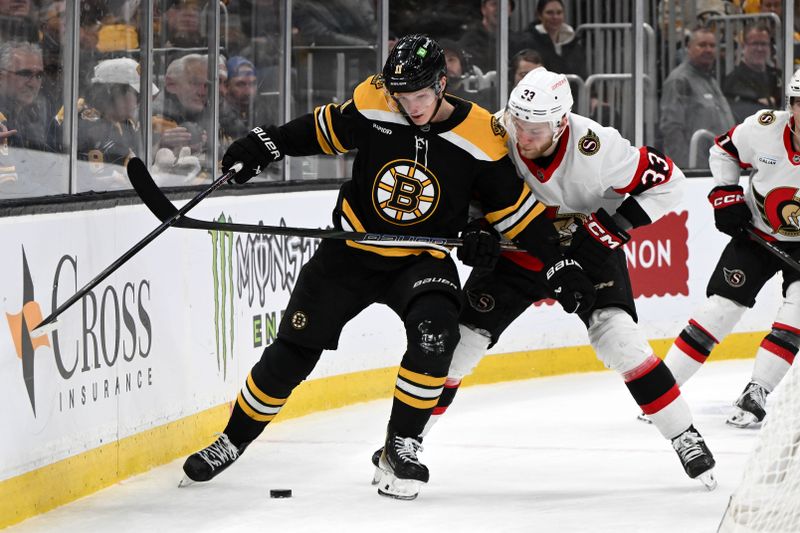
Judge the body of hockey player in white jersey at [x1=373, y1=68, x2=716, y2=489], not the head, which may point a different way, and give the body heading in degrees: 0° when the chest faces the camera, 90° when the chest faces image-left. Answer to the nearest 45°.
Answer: approximately 45°

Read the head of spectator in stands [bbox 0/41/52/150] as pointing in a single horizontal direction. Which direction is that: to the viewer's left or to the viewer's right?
to the viewer's right

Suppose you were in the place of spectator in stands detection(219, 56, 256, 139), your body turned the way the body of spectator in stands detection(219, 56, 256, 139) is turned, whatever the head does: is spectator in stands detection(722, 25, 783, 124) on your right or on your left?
on your left

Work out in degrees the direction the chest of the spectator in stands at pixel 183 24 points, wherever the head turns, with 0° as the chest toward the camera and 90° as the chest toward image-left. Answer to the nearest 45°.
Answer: approximately 315°

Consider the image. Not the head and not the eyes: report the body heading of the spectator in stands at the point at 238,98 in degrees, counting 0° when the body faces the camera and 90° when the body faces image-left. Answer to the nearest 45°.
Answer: approximately 315°

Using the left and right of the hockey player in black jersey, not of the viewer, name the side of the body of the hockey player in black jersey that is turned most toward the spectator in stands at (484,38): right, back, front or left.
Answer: back

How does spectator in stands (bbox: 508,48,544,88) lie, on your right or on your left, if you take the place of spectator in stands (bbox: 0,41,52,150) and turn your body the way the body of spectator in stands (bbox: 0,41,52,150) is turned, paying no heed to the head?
on your left

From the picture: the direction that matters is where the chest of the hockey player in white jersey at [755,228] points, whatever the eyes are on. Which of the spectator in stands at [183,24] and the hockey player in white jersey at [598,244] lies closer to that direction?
the hockey player in white jersey
